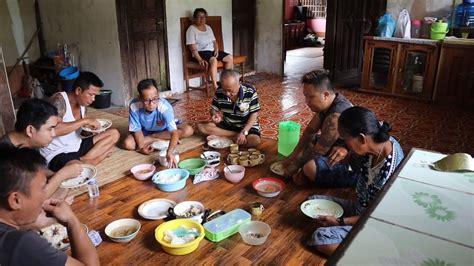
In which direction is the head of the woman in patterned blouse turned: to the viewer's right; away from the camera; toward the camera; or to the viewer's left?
to the viewer's left

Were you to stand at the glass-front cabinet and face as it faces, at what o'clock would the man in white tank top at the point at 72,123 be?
The man in white tank top is roughly at 1 o'clock from the glass-front cabinet.

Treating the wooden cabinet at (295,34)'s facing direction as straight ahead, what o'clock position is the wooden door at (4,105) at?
The wooden door is roughly at 2 o'clock from the wooden cabinet.

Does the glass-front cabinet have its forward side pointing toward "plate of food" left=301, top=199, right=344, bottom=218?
yes

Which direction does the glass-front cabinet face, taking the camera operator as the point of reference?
facing the viewer

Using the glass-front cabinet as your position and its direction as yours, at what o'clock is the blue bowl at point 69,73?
The blue bowl is roughly at 2 o'clock from the glass-front cabinet.

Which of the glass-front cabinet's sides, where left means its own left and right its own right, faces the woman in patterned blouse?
front

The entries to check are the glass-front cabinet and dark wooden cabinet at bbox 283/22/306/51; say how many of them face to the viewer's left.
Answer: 0

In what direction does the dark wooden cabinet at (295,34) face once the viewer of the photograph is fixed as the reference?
facing the viewer and to the right of the viewer

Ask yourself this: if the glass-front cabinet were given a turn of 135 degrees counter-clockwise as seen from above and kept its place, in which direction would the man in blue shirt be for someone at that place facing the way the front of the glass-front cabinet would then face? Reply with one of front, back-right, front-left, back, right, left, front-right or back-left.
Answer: back

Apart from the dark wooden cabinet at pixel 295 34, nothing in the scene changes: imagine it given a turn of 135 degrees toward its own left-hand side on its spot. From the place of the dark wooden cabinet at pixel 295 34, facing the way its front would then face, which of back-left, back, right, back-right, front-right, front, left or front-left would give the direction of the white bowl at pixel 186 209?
back

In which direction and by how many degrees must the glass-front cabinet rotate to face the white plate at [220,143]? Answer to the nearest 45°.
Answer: approximately 45° to its right

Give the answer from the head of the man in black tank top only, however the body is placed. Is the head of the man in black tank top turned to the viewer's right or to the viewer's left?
to the viewer's left

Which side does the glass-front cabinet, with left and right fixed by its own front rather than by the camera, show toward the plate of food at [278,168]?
front

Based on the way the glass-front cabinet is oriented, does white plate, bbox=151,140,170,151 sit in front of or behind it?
in front

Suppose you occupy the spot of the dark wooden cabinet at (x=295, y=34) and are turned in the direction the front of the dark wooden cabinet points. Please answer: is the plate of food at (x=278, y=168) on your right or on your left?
on your right
